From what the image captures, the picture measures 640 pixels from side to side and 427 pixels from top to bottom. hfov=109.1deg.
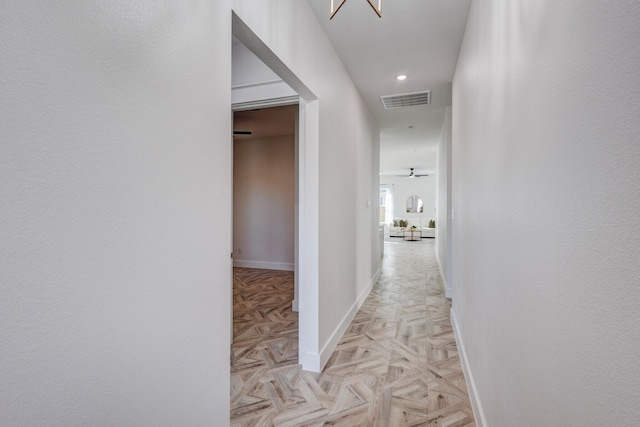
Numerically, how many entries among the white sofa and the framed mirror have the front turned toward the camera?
2

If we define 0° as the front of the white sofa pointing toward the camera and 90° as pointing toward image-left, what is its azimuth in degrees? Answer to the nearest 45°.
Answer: approximately 0°
